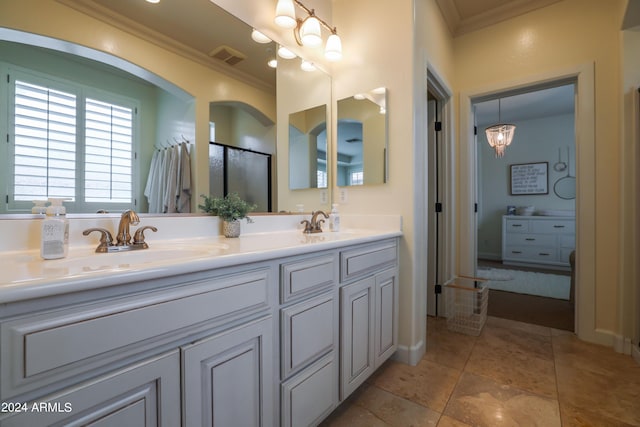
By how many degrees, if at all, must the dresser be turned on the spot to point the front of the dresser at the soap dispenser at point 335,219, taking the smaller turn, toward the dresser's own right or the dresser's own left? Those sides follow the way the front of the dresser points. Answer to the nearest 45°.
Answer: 0° — it already faces it

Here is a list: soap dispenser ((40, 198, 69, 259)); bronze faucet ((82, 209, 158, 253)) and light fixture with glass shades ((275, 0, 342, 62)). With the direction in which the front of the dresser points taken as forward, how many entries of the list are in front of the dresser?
3

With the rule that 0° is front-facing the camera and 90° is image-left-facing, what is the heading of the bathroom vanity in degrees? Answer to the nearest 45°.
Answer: approximately 315°

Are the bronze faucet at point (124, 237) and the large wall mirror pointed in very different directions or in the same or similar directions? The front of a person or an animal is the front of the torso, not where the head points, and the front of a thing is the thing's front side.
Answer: same or similar directions

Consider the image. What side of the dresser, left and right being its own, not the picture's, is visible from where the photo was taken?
front

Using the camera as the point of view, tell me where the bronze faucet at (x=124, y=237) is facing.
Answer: facing the viewer and to the right of the viewer

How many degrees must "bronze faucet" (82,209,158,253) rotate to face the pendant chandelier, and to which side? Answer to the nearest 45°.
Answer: approximately 45° to its left

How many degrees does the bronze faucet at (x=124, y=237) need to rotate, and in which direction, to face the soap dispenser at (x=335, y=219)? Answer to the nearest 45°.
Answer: approximately 45° to its left

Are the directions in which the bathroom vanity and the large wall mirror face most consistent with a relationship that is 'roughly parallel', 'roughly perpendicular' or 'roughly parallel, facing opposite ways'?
roughly parallel
